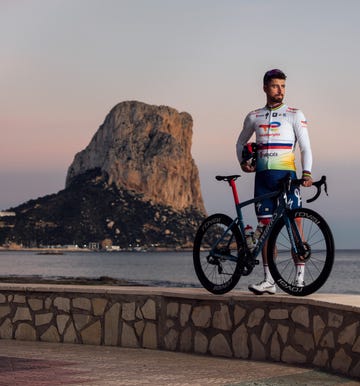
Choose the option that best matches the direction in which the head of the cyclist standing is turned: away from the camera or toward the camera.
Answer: toward the camera
